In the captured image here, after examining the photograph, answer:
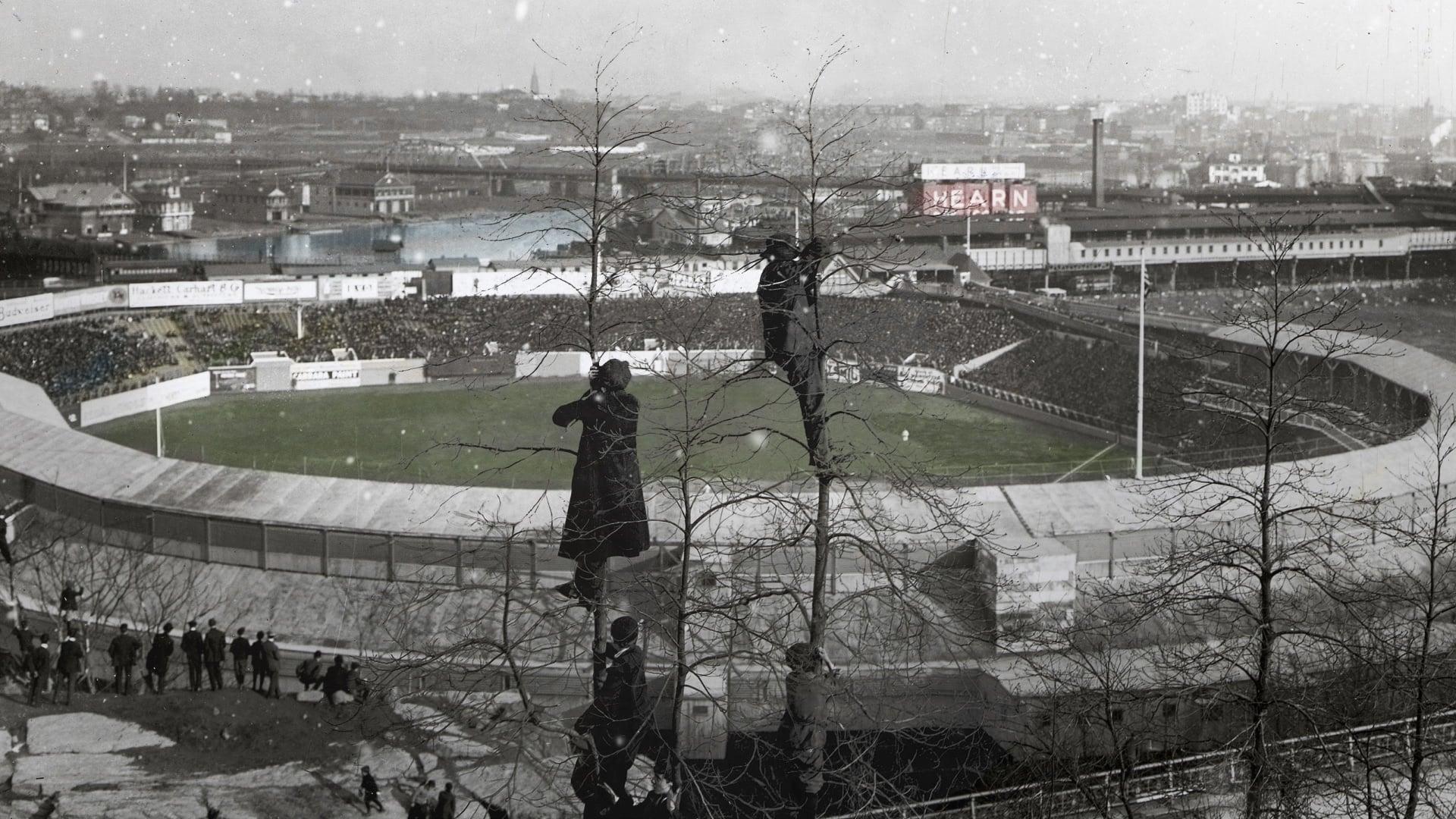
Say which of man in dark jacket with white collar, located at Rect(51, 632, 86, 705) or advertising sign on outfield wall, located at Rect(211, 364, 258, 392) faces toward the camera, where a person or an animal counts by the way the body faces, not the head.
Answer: the advertising sign on outfield wall

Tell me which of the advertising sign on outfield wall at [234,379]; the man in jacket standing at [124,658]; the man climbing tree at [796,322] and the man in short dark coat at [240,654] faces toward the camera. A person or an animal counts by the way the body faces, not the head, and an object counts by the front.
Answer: the advertising sign on outfield wall

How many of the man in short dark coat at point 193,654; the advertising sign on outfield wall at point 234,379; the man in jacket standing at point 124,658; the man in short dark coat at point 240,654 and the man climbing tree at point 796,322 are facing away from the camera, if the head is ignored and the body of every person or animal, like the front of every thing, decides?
4

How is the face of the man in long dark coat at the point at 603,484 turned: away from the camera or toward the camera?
away from the camera

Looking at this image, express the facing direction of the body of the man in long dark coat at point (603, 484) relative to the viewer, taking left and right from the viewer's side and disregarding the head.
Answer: facing away from the viewer and to the left of the viewer

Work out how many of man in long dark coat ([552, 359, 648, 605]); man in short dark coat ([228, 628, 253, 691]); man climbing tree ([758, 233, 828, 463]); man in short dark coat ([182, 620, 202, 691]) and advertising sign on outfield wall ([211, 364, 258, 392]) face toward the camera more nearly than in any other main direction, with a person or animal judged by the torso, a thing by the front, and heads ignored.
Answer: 1

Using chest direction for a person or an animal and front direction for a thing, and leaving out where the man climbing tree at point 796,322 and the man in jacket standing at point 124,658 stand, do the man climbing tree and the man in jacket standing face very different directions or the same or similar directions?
same or similar directions

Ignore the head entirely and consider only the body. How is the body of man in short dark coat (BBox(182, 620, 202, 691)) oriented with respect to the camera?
away from the camera

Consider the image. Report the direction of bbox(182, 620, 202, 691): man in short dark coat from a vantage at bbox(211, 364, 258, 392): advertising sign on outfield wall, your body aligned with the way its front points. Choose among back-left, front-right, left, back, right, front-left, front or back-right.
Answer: front

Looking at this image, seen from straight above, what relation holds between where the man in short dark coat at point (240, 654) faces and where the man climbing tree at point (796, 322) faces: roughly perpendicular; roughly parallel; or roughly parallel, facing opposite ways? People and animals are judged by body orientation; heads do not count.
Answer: roughly parallel

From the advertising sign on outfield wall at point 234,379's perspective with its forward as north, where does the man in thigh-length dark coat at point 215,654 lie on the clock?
The man in thigh-length dark coat is roughly at 12 o'clock from the advertising sign on outfield wall.

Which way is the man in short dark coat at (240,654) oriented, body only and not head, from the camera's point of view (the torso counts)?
away from the camera

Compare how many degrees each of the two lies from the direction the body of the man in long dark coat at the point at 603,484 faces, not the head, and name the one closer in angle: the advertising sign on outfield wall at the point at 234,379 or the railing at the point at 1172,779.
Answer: the advertising sign on outfield wall

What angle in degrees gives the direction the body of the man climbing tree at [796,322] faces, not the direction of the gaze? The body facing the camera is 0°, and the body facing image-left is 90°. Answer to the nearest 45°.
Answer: approximately 180°

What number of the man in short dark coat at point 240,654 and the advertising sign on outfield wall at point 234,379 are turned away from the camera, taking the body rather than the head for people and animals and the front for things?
1

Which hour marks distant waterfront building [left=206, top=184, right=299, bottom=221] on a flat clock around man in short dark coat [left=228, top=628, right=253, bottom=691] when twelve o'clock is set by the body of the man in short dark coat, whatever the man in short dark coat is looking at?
The distant waterfront building is roughly at 12 o'clock from the man in short dark coat.

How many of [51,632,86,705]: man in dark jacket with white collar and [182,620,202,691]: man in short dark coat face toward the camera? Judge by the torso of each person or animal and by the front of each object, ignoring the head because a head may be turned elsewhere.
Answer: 0

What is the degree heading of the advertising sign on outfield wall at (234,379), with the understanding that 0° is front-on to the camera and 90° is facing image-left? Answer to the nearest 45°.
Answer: approximately 0°
